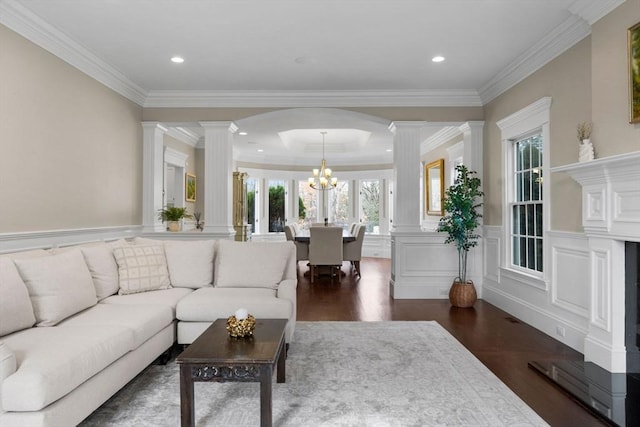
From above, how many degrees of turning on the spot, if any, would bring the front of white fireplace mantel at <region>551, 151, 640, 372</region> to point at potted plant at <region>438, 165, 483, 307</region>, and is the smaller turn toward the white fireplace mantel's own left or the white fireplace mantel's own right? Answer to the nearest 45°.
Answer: approximately 90° to the white fireplace mantel's own right

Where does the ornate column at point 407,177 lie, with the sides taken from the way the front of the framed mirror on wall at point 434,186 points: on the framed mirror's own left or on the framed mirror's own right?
on the framed mirror's own left

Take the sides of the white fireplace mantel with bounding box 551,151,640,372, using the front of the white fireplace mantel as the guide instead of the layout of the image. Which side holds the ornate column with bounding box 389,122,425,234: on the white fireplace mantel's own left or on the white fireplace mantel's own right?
on the white fireplace mantel's own right

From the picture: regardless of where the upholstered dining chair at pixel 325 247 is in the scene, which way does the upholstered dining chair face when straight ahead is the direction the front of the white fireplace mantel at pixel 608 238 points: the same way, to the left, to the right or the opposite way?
to the right

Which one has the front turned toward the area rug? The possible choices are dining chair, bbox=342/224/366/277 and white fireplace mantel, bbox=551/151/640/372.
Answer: the white fireplace mantel

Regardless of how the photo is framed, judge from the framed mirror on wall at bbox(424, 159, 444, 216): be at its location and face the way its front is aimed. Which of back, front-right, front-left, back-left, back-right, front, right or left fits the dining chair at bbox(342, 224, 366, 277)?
front-left

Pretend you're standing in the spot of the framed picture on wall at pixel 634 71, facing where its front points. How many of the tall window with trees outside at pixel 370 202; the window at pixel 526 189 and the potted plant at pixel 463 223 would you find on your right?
3

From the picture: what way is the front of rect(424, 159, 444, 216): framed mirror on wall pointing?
to the viewer's left

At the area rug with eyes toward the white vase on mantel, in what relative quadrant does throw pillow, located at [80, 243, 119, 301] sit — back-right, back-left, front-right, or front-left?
back-left

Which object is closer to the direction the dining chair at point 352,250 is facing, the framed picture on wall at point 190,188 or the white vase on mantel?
the framed picture on wall

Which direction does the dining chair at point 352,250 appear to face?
to the viewer's left

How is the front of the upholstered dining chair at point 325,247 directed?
away from the camera

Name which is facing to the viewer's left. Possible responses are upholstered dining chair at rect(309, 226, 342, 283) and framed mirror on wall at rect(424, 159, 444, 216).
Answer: the framed mirror on wall
